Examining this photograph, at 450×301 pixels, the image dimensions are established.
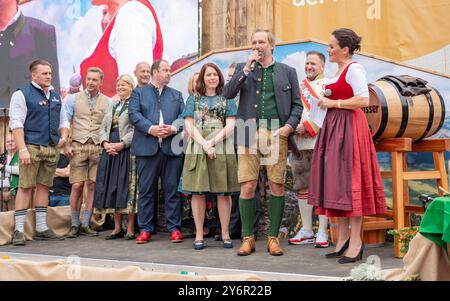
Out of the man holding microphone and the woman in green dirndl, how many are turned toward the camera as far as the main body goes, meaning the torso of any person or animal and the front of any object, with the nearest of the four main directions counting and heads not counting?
2

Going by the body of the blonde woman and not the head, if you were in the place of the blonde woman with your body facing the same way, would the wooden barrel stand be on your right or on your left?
on your left

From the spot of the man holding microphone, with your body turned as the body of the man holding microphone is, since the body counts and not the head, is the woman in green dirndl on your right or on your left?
on your right

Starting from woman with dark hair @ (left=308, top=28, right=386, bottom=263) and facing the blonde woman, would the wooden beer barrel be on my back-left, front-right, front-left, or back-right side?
back-right

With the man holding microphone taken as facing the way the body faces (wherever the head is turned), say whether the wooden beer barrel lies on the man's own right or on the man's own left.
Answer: on the man's own left

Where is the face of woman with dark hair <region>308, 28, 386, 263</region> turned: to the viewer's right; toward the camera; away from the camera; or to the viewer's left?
to the viewer's left

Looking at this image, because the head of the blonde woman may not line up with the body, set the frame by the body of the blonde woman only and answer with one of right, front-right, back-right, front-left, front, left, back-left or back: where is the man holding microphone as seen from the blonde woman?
left

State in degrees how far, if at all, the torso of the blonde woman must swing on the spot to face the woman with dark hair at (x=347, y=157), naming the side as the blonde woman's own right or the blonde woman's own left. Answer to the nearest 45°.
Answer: approximately 90° to the blonde woman's own left

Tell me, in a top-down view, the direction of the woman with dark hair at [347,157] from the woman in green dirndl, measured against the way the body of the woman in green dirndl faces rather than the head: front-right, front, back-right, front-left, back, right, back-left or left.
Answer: front-left

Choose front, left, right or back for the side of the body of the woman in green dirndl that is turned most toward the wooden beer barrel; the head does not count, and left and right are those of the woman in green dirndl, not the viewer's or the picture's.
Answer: left
